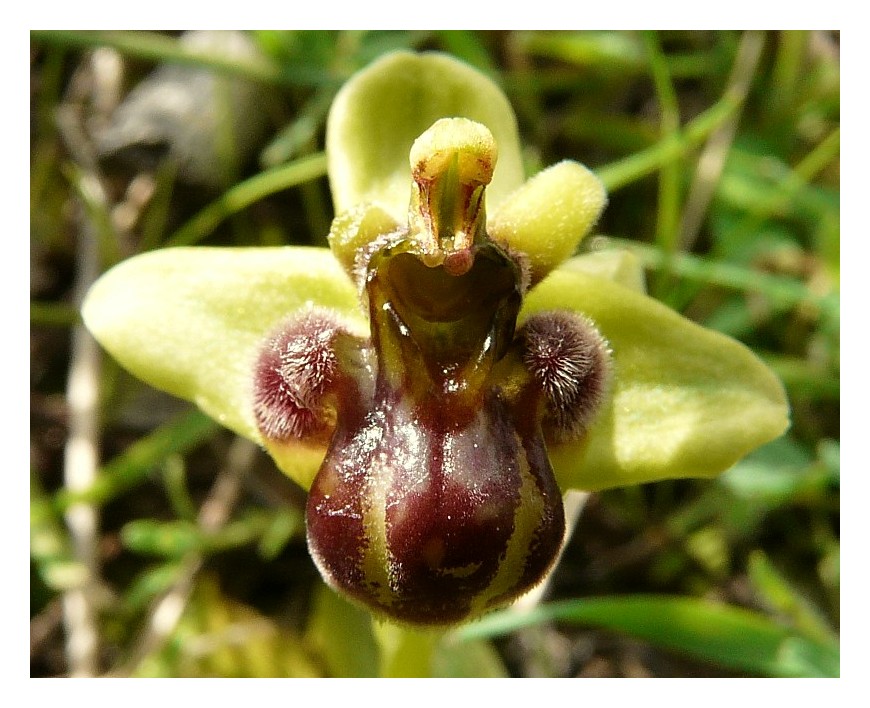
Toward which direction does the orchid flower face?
toward the camera
